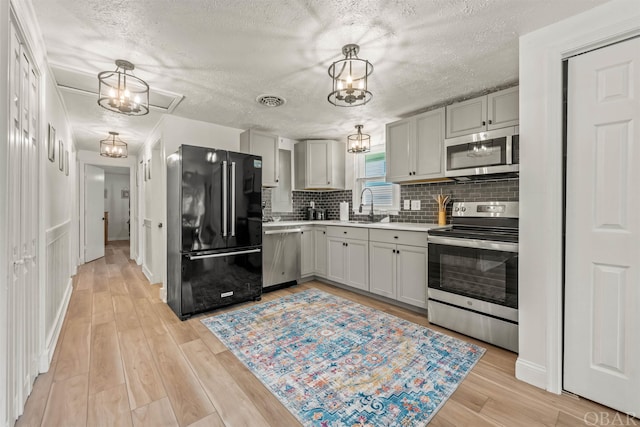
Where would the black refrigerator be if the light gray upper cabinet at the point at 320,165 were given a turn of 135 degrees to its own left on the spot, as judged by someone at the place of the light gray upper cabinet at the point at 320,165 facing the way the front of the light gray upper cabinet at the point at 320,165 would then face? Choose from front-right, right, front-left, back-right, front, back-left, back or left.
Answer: back

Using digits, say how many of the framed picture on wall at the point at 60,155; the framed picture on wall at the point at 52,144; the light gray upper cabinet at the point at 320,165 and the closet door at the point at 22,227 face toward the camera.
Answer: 1

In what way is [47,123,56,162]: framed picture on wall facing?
to the viewer's right

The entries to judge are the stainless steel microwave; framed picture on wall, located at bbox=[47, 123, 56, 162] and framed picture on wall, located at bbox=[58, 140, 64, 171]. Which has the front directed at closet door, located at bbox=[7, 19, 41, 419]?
the stainless steel microwave

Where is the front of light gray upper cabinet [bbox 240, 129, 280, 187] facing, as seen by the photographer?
facing the viewer and to the right of the viewer

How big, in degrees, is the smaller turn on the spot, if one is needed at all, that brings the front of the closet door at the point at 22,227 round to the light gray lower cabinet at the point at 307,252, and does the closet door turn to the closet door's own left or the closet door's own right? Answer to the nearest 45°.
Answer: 0° — it already faces it

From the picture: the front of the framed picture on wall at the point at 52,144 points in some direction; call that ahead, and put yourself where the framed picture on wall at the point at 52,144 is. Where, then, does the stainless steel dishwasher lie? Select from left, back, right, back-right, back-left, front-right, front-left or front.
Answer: front

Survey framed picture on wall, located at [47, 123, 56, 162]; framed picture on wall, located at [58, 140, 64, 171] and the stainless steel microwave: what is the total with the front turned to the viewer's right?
2

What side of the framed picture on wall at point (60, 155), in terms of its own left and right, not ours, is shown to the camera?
right

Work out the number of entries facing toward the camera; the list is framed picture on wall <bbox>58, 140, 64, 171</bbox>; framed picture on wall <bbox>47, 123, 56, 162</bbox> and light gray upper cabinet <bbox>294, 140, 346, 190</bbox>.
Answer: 1

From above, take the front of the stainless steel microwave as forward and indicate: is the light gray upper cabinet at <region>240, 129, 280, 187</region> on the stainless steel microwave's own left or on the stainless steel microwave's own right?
on the stainless steel microwave's own right

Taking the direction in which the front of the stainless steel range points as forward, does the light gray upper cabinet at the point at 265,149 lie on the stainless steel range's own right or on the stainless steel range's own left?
on the stainless steel range's own right
